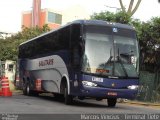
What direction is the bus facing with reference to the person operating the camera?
facing the viewer and to the right of the viewer

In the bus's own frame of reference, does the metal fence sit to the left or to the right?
on its left
